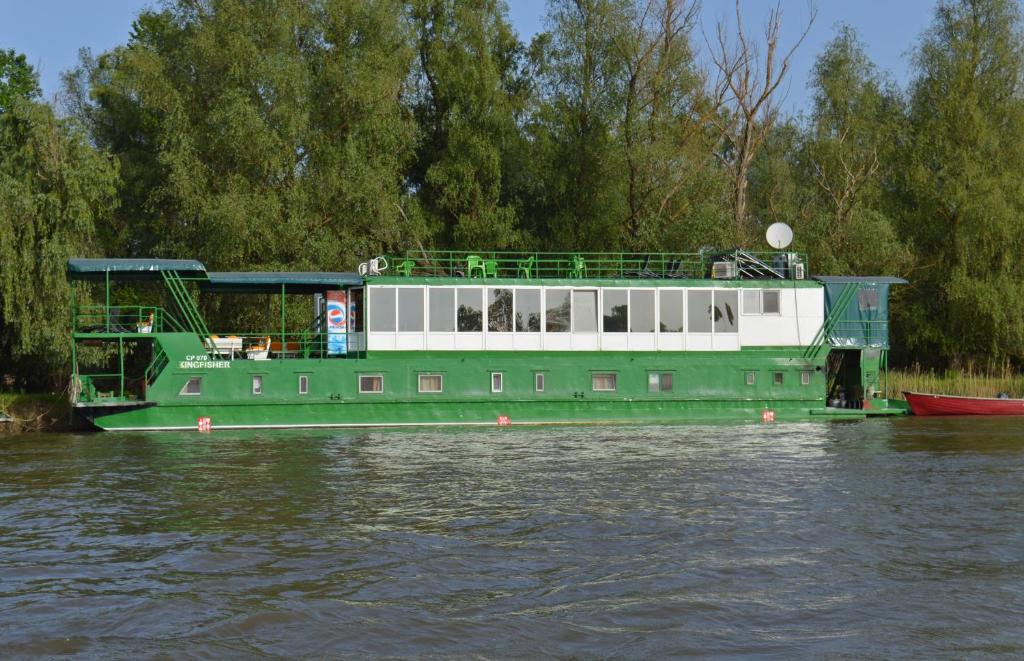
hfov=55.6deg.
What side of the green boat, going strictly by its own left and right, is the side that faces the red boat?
back

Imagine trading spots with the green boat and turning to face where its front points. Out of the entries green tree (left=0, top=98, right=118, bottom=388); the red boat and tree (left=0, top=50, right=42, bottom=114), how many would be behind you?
1

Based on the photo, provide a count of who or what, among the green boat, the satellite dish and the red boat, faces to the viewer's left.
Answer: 2

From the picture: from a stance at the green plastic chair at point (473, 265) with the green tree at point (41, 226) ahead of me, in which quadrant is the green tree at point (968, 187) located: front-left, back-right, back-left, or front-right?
back-right

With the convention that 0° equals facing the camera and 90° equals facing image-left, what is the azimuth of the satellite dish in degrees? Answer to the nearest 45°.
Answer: approximately 0°

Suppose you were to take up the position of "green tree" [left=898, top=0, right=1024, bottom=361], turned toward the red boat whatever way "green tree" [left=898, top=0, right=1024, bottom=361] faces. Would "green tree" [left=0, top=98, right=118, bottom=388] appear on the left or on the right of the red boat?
right

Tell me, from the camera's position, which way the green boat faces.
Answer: facing to the left of the viewer

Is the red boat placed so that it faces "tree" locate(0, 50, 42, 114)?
yes

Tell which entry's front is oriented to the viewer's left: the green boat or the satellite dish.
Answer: the green boat

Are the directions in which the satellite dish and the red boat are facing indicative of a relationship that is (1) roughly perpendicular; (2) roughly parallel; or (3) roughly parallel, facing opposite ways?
roughly perpendicular

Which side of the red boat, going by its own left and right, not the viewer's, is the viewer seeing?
left

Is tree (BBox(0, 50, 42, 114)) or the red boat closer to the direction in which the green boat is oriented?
the tree

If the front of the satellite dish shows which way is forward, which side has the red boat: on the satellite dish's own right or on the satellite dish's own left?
on the satellite dish's own left

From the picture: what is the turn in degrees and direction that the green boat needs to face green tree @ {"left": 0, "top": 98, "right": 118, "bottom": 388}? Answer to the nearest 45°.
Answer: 0° — it already faces it

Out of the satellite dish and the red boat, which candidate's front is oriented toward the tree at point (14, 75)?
the red boat

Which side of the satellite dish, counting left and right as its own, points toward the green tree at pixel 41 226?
right
